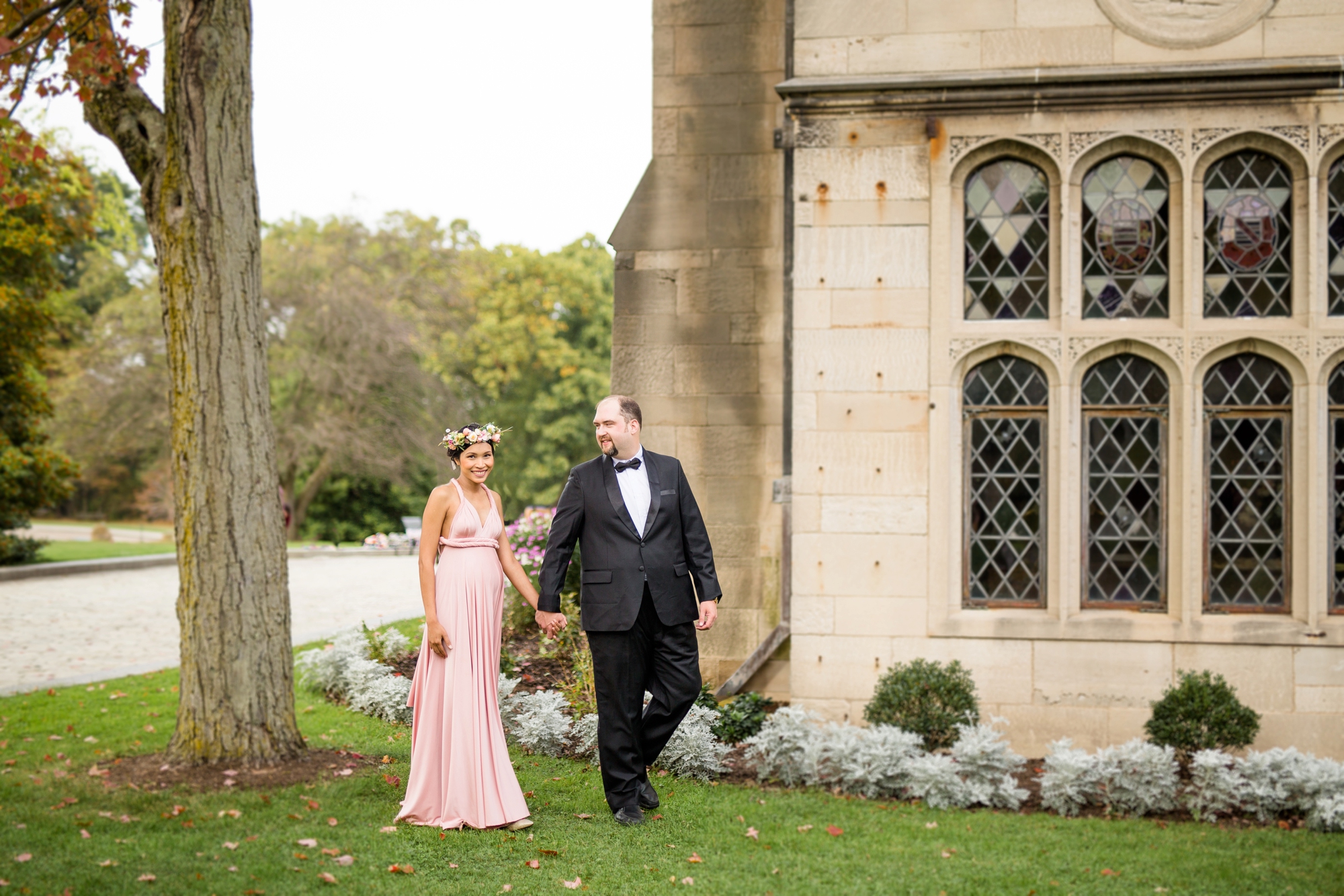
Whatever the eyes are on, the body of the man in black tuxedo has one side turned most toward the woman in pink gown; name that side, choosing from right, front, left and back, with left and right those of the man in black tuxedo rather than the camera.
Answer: right

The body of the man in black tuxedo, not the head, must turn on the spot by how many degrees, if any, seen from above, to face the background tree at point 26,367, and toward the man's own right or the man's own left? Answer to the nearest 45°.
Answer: approximately 135° to the man's own right

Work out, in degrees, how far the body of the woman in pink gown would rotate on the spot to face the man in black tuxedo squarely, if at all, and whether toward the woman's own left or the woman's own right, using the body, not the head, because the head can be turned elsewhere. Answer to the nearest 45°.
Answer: approximately 45° to the woman's own left

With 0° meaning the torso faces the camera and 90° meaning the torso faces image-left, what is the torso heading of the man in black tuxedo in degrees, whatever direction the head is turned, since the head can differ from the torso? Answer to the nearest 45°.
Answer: approximately 0°

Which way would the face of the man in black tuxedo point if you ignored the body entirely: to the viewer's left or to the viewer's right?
to the viewer's left

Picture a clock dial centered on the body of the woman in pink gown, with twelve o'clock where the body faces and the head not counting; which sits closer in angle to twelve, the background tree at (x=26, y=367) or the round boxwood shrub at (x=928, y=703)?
the round boxwood shrub

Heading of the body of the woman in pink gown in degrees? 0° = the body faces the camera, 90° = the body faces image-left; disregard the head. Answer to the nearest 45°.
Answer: approximately 315°

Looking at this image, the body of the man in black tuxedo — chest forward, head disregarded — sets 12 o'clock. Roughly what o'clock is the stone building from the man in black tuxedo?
The stone building is roughly at 8 o'clock from the man in black tuxedo.

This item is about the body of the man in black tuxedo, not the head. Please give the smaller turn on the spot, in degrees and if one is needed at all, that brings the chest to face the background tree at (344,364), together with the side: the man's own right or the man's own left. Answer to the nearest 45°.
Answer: approximately 180°
